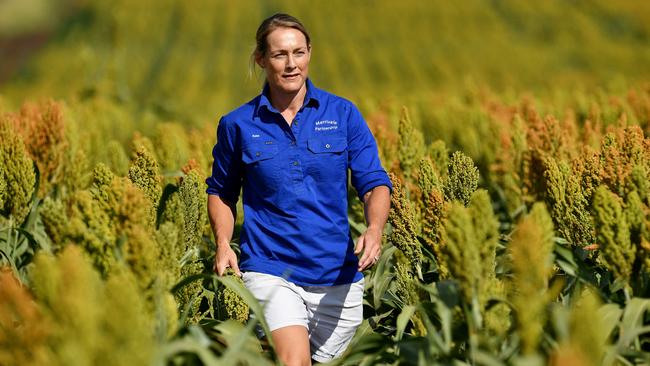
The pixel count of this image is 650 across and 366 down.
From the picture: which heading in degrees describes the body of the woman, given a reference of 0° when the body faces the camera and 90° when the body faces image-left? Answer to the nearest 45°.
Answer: approximately 0°
